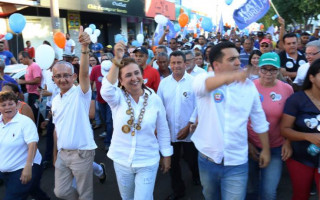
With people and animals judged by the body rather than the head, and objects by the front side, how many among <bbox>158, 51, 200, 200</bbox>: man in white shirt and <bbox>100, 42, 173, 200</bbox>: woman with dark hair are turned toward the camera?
2

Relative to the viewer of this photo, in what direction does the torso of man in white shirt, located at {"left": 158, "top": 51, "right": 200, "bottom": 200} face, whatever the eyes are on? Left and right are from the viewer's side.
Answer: facing the viewer

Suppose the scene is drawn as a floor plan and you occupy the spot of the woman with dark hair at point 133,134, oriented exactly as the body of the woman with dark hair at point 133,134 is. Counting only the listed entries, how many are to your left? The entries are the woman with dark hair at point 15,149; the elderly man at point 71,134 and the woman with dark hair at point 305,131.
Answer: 1

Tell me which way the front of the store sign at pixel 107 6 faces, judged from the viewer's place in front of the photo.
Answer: facing the viewer and to the right of the viewer

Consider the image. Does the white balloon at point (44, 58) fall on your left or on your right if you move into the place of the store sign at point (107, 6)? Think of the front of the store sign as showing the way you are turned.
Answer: on your right

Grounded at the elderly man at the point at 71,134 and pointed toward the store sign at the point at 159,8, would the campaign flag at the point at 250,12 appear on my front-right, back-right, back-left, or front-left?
front-right

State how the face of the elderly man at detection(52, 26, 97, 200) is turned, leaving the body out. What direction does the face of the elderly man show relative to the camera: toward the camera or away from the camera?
toward the camera

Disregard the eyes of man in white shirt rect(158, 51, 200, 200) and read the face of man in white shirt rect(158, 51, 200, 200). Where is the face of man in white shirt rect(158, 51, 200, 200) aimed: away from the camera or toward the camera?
toward the camera

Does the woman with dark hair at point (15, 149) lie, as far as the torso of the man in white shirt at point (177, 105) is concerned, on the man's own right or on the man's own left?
on the man's own right

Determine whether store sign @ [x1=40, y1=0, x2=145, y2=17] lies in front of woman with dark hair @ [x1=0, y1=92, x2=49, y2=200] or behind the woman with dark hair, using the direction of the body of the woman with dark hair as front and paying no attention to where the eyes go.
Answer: behind

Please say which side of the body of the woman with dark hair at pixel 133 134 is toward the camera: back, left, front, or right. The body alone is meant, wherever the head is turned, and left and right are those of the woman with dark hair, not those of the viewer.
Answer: front

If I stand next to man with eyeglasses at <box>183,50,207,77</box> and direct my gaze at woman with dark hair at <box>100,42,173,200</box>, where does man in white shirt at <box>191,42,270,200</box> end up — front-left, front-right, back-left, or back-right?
front-left

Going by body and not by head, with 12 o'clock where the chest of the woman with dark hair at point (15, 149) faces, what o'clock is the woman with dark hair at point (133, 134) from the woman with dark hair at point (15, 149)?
the woman with dark hair at point (133, 134) is roughly at 9 o'clock from the woman with dark hair at point (15, 149).

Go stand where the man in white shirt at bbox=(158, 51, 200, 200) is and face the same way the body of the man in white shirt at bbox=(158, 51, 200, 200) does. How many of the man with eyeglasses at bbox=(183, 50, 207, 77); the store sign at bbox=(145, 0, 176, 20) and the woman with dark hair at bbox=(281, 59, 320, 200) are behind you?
2

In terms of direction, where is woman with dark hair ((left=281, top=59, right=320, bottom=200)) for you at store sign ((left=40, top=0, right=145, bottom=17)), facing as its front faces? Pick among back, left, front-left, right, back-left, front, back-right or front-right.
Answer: front-right
